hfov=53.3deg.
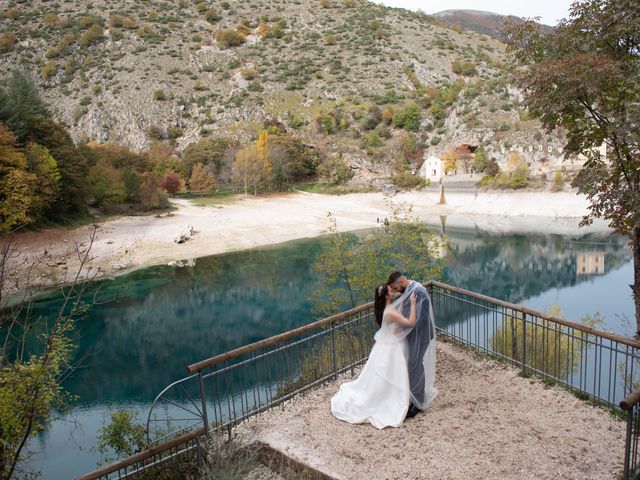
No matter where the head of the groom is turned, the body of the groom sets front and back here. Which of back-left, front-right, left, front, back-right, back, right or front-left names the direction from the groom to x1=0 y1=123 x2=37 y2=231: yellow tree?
front-right

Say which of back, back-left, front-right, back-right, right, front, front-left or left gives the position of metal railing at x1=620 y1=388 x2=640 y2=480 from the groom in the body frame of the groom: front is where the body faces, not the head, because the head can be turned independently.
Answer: back-left

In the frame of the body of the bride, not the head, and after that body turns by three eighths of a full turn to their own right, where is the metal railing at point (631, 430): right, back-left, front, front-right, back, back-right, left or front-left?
left

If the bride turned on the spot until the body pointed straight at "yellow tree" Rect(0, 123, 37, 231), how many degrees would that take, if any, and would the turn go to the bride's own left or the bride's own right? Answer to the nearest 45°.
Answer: approximately 135° to the bride's own left

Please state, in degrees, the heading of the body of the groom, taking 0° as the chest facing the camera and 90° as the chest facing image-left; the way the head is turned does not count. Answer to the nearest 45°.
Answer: approximately 90°

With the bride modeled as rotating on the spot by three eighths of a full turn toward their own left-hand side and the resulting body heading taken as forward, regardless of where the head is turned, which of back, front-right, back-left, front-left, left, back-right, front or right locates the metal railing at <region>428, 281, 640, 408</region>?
right

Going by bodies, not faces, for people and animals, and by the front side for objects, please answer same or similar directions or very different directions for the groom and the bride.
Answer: very different directions

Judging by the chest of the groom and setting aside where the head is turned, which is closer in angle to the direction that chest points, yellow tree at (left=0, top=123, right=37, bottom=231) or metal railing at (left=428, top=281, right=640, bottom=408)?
the yellow tree

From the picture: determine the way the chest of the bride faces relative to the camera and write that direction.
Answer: to the viewer's right
